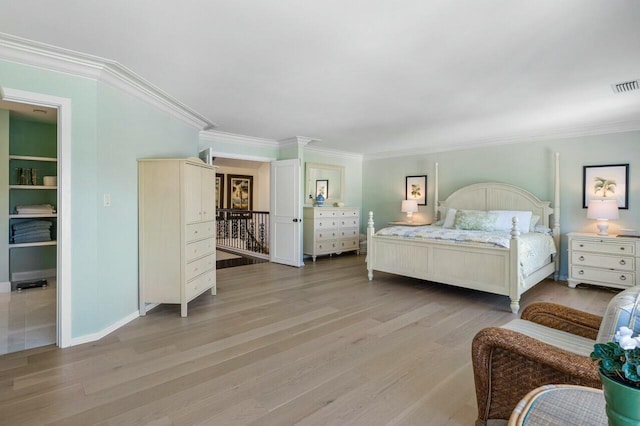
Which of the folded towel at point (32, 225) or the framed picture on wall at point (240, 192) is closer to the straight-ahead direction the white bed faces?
the folded towel

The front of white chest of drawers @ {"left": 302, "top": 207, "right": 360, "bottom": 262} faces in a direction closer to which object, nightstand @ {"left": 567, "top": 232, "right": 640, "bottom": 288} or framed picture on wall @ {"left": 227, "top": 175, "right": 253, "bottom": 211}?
the nightstand

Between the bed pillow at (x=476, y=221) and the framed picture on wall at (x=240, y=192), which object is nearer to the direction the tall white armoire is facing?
the bed pillow

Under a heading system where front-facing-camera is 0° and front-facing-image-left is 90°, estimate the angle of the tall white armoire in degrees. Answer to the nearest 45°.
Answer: approximately 315°

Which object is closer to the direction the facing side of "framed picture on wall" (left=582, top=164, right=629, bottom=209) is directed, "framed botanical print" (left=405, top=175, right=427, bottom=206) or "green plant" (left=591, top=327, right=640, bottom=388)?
the green plant

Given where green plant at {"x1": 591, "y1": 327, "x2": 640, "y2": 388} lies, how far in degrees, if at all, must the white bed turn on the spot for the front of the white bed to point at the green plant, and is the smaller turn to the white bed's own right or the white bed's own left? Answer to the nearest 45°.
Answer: approximately 45° to the white bed's own left

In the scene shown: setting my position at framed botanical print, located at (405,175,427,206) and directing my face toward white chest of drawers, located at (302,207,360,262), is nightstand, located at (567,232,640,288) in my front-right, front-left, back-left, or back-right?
back-left

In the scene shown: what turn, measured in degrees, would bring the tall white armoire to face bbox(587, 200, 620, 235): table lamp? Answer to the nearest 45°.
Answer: approximately 45° to its left

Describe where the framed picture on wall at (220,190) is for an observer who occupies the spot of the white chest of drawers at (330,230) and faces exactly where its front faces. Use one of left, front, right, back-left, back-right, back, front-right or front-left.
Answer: back

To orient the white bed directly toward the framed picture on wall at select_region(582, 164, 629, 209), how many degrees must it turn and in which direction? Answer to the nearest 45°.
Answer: approximately 180°

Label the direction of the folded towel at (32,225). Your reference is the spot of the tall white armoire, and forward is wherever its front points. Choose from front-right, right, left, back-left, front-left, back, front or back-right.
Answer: back
